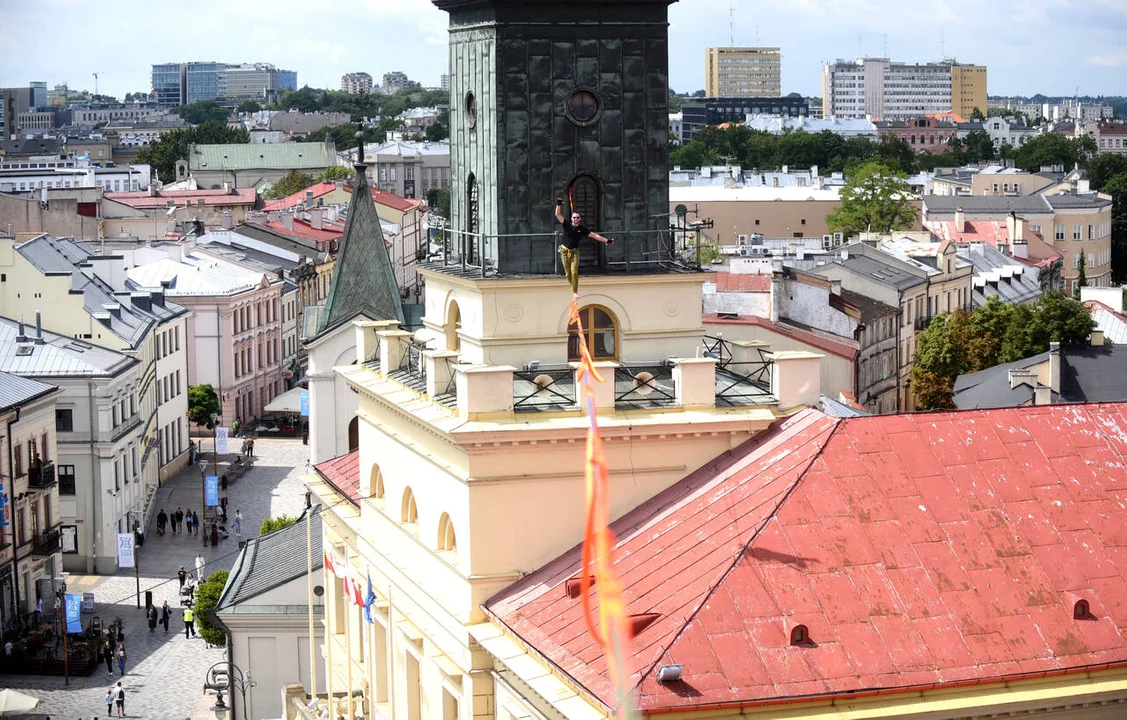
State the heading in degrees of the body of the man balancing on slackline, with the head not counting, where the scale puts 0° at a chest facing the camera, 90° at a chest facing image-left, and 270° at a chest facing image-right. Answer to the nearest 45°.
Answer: approximately 0°
